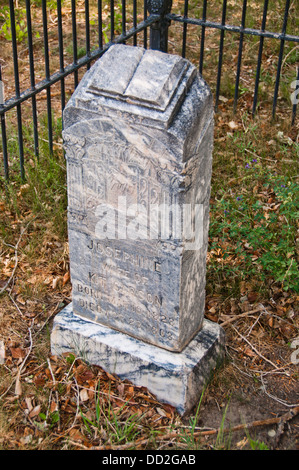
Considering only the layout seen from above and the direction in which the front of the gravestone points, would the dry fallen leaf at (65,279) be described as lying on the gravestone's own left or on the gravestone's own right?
on the gravestone's own right

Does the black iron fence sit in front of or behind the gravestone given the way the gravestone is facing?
behind

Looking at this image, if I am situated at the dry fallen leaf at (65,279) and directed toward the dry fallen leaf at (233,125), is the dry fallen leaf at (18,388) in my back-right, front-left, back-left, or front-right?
back-right

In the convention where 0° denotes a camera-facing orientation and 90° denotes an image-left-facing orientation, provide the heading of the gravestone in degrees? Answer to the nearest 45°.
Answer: approximately 45°
